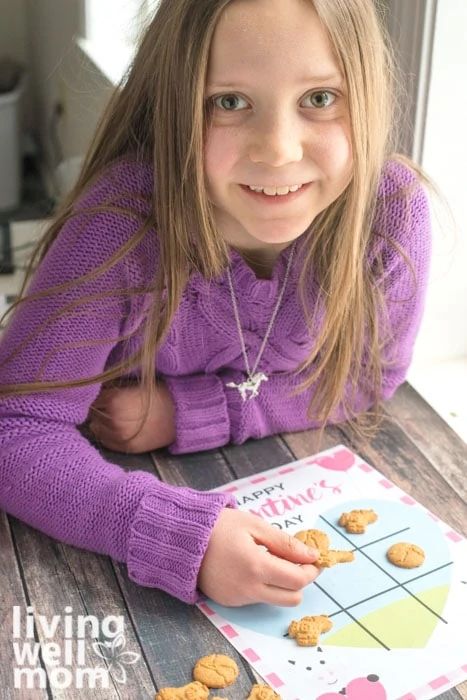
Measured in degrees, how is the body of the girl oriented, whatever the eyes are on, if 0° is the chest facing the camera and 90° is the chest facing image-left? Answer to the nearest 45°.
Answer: approximately 0°
